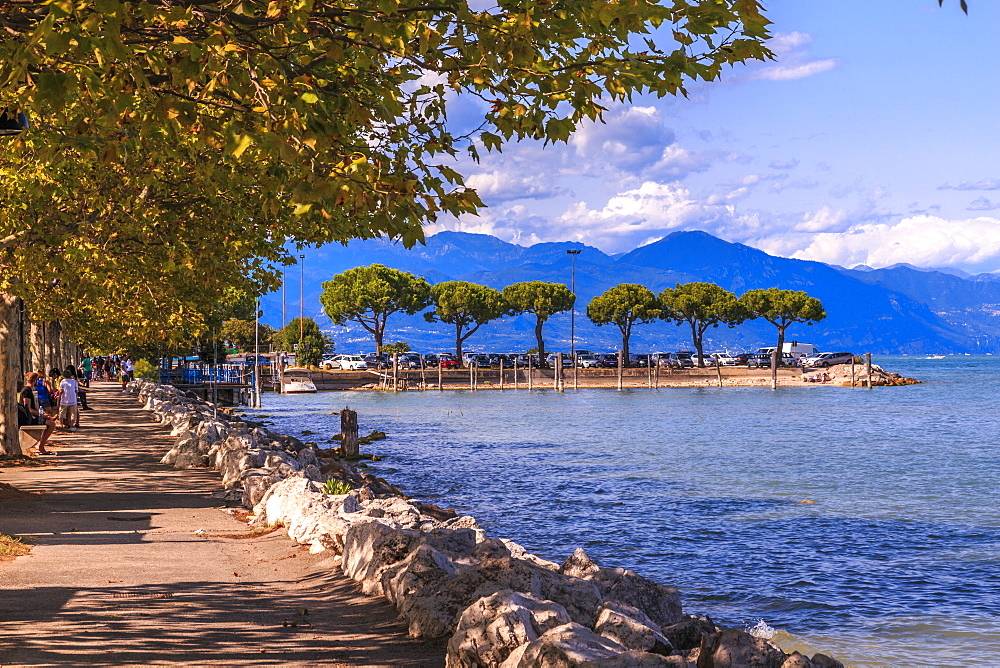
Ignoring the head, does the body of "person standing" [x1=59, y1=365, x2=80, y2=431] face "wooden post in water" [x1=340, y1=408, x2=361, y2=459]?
no

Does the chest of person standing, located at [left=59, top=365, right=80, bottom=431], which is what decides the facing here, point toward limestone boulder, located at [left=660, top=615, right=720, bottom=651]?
no

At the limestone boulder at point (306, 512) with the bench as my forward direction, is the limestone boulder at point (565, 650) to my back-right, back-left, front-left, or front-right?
back-left

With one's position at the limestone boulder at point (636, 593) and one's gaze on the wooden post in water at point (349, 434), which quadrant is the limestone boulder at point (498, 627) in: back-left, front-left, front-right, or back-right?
back-left
